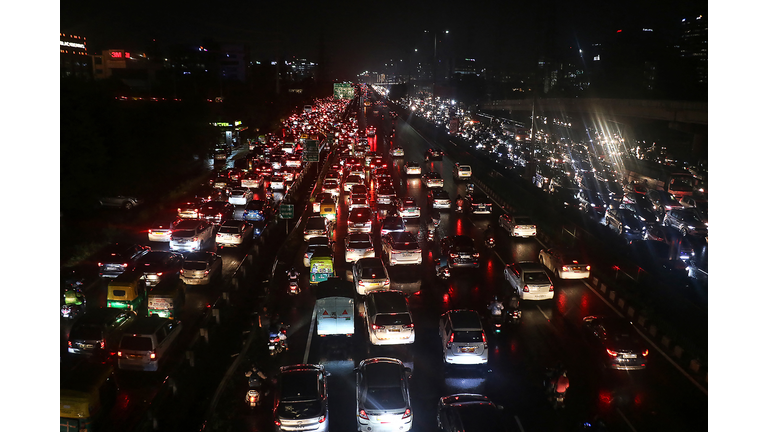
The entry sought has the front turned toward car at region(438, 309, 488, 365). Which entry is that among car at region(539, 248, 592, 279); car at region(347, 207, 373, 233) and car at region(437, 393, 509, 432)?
car at region(437, 393, 509, 432)

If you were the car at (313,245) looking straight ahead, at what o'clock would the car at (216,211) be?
the car at (216,211) is roughly at 11 o'clock from the car at (313,245).

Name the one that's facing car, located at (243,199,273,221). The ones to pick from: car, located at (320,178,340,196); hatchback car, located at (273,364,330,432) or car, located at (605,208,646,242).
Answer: the hatchback car

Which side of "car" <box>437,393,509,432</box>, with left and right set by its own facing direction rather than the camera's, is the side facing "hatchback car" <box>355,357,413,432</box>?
left

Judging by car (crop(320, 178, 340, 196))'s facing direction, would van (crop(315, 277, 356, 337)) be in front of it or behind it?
behind

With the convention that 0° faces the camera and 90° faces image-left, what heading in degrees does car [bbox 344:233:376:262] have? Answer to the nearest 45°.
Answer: approximately 180°

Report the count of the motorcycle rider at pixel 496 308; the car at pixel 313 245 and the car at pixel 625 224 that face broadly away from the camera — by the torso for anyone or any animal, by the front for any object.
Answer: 2

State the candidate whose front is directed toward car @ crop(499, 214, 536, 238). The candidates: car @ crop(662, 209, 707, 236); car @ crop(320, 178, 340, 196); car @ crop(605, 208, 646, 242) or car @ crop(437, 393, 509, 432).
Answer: car @ crop(437, 393, 509, 432)

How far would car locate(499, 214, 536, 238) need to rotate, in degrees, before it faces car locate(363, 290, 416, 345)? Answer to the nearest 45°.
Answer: approximately 135° to its left

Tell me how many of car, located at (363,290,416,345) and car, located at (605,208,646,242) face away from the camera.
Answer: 1
